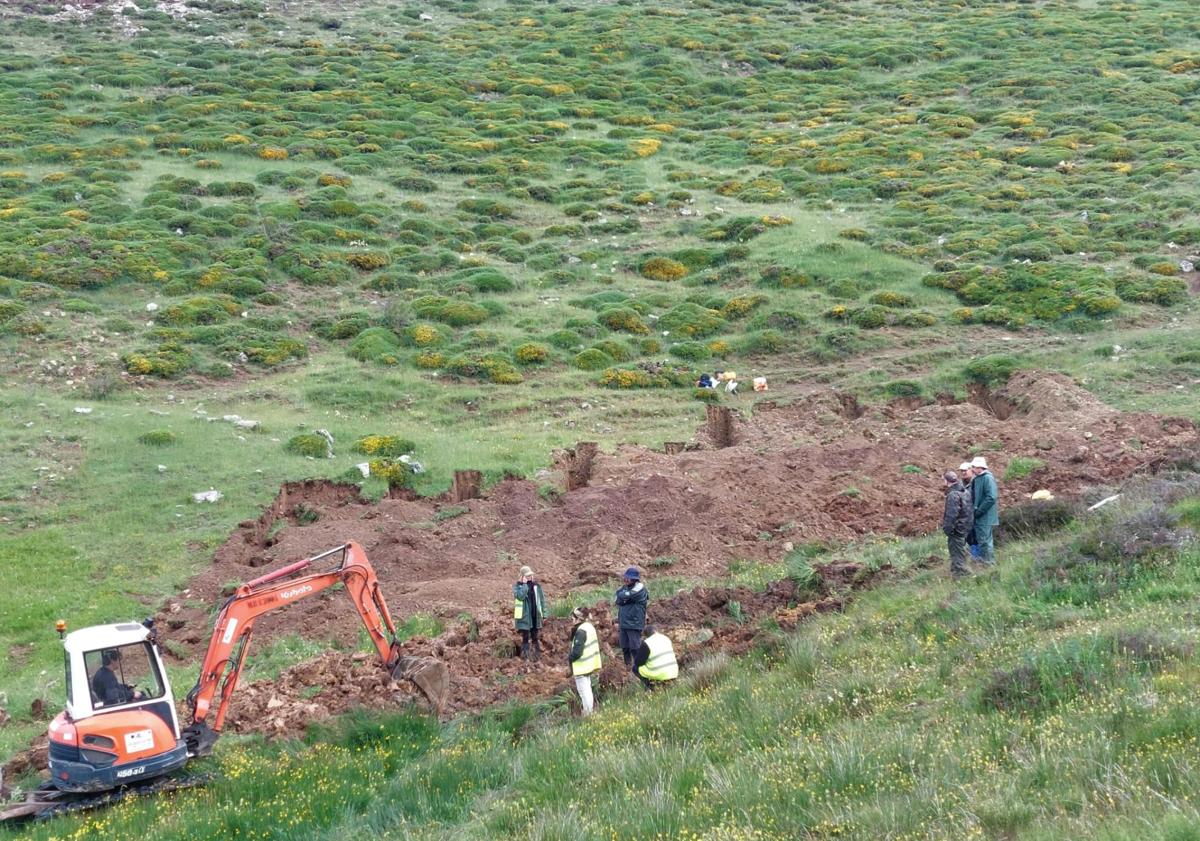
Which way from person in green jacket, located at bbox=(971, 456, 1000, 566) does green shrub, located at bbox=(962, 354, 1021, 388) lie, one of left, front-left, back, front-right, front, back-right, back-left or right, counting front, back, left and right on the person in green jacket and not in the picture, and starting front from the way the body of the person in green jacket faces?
right

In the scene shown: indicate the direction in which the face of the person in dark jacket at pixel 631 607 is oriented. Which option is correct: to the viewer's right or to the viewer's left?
to the viewer's left

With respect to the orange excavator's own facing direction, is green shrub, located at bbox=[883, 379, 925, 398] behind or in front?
in front

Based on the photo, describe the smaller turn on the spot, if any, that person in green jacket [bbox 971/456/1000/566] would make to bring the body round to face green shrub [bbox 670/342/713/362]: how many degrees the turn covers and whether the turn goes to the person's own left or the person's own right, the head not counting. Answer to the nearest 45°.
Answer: approximately 45° to the person's own right

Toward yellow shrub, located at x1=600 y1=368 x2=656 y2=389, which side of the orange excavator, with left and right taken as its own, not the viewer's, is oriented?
front

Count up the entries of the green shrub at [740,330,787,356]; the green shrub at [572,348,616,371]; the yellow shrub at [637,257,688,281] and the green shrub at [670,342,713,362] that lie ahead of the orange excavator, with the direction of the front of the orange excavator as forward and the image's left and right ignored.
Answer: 4

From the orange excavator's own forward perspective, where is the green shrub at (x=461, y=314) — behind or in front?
in front

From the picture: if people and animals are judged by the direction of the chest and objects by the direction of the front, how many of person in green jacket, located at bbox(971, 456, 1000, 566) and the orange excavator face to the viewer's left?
1

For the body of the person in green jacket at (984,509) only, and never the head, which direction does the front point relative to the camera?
to the viewer's left

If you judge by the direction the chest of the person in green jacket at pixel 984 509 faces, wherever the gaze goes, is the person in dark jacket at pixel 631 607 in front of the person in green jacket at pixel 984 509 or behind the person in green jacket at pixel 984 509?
in front

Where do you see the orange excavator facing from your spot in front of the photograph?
facing away from the viewer and to the right of the viewer

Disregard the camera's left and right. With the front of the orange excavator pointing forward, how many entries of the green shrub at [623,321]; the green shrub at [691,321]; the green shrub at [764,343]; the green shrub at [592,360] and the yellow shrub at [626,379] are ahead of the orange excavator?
5

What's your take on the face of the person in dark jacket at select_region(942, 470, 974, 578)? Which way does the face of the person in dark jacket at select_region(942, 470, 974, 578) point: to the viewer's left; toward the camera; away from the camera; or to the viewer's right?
to the viewer's left
